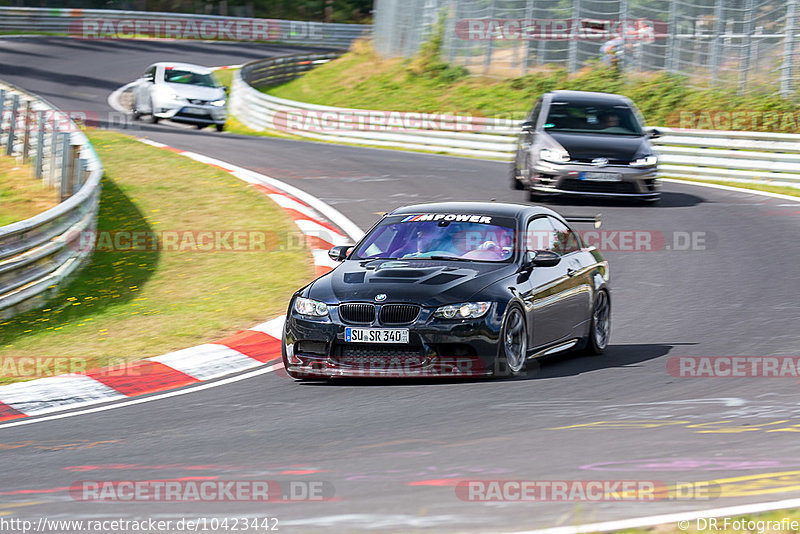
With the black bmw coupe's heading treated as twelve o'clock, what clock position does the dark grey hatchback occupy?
The dark grey hatchback is roughly at 5 o'clock from the black bmw coupe.

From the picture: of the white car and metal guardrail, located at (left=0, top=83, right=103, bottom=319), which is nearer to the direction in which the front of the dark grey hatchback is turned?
the metal guardrail

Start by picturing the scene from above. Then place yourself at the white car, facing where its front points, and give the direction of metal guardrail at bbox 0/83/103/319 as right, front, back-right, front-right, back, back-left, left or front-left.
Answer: front-right

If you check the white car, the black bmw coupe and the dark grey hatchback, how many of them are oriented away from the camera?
0

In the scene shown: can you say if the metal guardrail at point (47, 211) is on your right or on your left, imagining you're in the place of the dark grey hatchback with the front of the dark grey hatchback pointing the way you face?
on your right

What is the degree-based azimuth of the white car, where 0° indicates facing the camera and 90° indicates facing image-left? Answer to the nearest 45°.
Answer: approximately 315°

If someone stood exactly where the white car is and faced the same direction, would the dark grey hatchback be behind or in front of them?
in front

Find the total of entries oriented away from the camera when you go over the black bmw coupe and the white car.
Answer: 0

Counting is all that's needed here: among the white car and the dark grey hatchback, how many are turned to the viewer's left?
0

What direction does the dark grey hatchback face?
toward the camera

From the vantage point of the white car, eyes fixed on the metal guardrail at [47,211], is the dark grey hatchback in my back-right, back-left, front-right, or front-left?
front-left

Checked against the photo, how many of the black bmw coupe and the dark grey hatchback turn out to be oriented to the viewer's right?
0

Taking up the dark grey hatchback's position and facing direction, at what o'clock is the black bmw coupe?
The black bmw coupe is roughly at 12 o'clock from the dark grey hatchback.

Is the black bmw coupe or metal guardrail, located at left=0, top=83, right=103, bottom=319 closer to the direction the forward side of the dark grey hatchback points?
the black bmw coupe

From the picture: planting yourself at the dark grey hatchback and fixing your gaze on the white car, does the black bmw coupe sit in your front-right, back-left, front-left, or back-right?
back-left

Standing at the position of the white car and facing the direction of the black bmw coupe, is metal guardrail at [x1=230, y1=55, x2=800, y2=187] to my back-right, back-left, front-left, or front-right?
front-left

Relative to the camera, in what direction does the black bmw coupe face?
facing the viewer and to the left of the viewer

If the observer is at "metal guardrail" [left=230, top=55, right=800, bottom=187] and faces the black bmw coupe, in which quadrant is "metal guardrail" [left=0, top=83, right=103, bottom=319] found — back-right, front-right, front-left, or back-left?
front-right

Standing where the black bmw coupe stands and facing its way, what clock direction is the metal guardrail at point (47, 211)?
The metal guardrail is roughly at 3 o'clock from the black bmw coupe.

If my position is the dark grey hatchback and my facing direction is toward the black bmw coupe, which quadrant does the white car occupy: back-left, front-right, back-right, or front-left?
back-right
